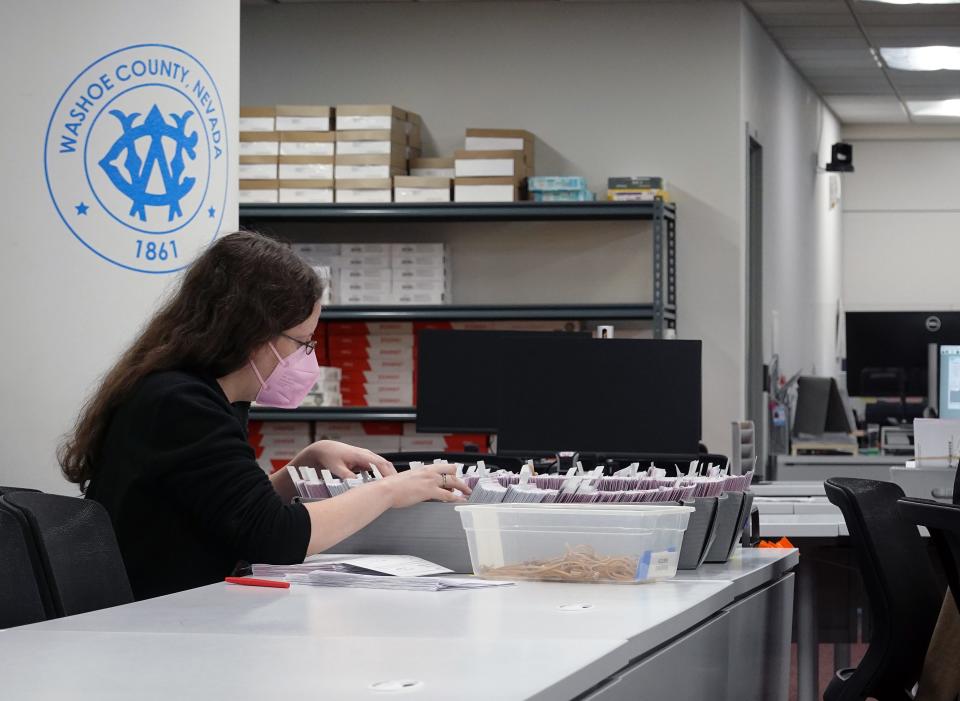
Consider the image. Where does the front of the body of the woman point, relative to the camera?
to the viewer's right

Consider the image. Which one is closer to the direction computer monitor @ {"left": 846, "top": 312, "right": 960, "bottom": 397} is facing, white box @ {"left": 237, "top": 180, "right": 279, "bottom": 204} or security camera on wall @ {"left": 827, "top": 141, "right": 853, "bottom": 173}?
the security camera on wall

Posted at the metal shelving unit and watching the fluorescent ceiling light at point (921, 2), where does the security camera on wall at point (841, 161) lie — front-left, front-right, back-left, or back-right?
front-left

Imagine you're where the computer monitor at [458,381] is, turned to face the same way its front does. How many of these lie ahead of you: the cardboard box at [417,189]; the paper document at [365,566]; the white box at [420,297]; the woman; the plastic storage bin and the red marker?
4

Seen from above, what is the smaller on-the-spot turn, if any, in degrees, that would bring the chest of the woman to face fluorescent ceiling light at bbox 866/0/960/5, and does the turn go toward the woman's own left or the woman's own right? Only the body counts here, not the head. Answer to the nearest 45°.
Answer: approximately 45° to the woman's own left

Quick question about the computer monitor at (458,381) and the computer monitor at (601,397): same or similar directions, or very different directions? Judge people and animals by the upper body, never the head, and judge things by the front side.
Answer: same or similar directions

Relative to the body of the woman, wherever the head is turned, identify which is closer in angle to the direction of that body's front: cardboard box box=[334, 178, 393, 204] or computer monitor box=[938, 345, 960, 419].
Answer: the computer monitor

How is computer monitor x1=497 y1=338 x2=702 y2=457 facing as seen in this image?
toward the camera

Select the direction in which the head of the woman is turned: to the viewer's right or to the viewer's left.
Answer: to the viewer's right

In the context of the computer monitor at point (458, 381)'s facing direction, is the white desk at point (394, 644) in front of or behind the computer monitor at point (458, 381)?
in front
